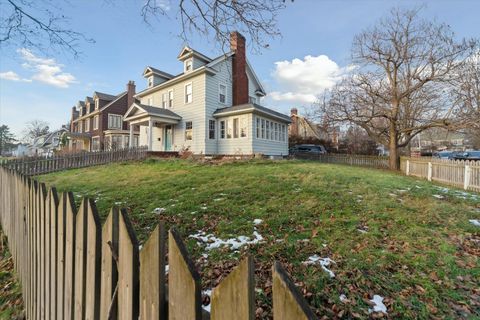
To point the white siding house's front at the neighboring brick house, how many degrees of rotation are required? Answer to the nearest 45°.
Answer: approximately 90° to its right

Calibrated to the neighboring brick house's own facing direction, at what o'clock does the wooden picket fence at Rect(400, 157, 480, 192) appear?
The wooden picket fence is roughly at 10 o'clock from the neighboring brick house.

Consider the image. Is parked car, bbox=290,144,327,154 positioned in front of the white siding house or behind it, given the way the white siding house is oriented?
behind

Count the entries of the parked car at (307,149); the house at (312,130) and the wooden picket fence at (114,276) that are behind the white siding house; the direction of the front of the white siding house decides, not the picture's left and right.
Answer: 2
